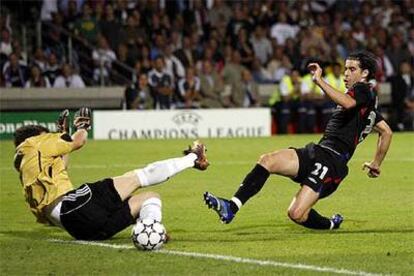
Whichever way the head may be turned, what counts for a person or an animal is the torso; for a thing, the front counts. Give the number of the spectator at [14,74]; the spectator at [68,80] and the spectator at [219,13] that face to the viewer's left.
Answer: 0

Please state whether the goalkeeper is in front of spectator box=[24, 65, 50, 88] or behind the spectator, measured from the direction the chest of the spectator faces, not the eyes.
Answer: in front

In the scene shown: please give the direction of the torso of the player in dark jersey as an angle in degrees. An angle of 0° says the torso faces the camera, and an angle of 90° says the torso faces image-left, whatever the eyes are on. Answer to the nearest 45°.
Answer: approximately 90°

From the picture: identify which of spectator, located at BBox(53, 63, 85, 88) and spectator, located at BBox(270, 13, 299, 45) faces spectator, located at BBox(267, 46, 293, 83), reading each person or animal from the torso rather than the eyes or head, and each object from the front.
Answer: spectator, located at BBox(270, 13, 299, 45)

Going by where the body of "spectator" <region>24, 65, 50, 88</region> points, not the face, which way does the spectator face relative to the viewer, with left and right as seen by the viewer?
facing the viewer

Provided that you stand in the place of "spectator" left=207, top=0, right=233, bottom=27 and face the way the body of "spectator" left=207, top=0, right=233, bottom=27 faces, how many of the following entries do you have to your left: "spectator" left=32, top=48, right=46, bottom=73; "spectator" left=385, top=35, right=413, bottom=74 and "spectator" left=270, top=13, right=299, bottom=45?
2

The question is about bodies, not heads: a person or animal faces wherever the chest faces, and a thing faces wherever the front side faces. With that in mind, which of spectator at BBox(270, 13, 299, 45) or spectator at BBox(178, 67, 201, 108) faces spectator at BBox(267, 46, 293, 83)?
spectator at BBox(270, 13, 299, 45)

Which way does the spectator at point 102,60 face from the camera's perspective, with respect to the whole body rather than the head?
toward the camera

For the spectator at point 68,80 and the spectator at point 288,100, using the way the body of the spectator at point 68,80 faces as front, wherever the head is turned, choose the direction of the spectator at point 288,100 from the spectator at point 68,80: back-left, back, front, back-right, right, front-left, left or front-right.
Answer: left

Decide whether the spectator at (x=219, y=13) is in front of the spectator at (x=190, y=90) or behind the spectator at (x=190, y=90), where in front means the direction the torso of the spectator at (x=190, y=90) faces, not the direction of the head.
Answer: behind

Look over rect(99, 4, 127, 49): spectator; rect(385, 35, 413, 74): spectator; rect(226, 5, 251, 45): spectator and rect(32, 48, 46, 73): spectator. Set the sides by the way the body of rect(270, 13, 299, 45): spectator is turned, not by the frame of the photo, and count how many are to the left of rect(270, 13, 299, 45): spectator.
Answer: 1

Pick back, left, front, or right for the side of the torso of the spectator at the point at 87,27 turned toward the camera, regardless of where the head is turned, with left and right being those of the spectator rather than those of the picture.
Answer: front

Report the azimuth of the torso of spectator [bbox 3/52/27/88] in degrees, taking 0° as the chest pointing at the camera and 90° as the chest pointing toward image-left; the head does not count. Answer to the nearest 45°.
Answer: approximately 0°

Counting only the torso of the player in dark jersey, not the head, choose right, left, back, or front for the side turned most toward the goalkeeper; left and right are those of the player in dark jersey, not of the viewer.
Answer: front

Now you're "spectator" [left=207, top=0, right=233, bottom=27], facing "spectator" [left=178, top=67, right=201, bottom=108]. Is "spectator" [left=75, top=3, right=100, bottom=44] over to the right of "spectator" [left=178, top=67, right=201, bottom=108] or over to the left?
right
